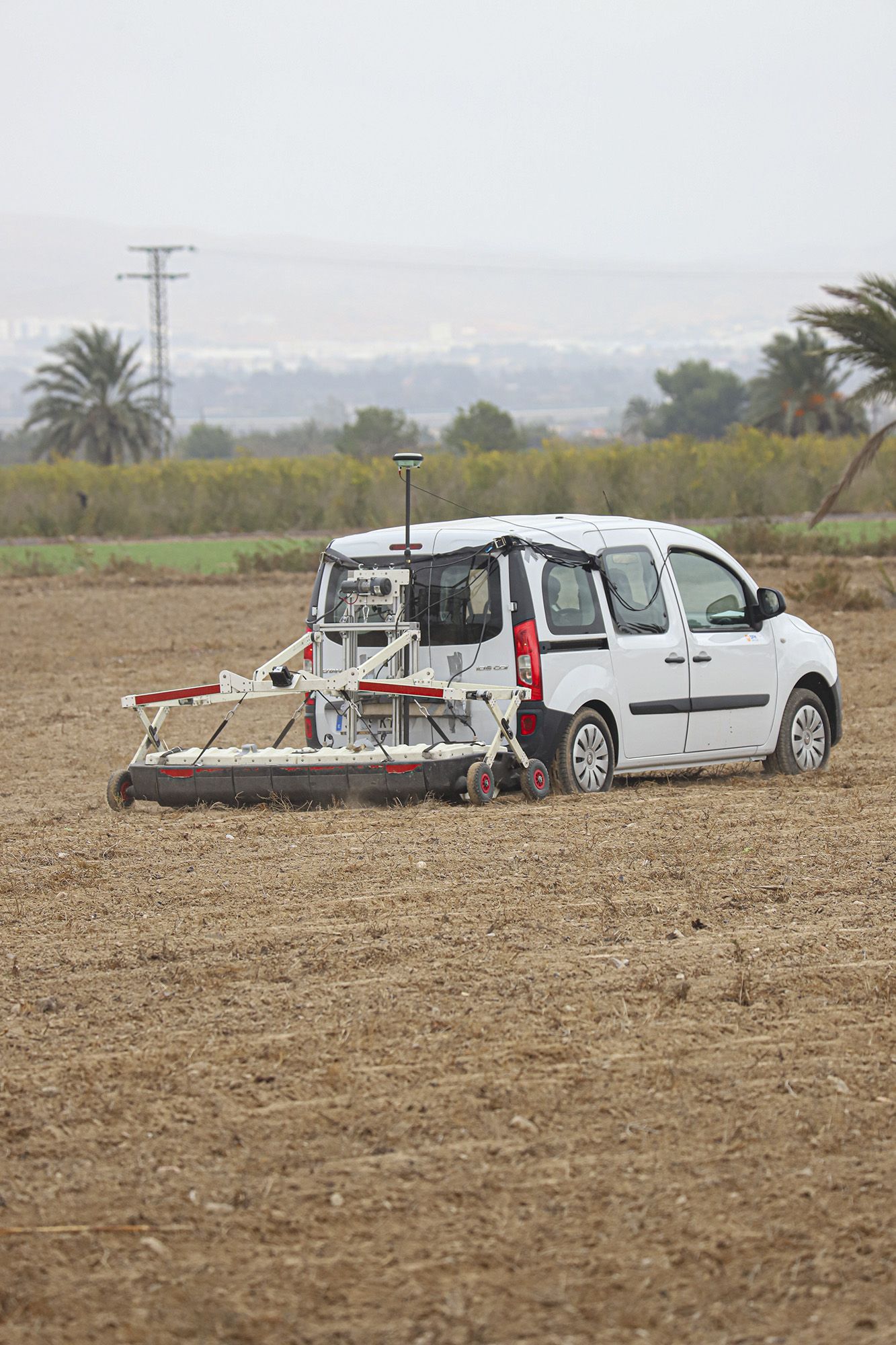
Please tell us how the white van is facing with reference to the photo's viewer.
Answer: facing away from the viewer and to the right of the viewer

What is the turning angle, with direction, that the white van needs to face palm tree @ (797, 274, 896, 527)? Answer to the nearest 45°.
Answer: approximately 45° to its left
